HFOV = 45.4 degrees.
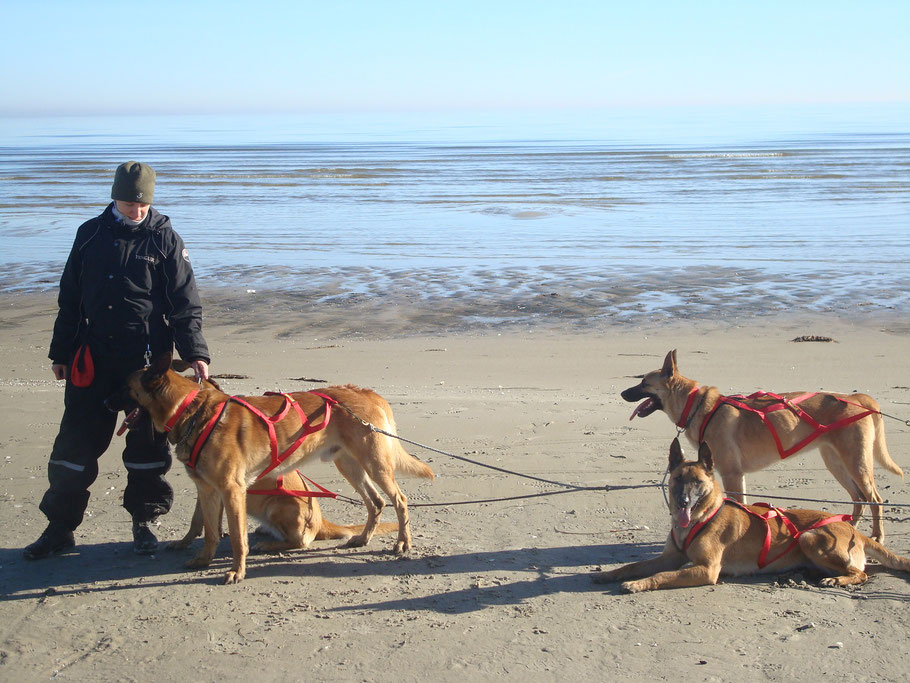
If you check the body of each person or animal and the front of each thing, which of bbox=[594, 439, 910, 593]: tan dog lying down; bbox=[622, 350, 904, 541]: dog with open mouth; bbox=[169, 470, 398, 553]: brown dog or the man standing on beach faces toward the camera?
the man standing on beach

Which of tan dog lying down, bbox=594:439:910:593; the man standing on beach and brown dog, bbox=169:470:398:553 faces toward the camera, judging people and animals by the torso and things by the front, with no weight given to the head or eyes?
the man standing on beach

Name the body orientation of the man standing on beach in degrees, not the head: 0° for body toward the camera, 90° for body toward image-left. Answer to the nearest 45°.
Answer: approximately 0°

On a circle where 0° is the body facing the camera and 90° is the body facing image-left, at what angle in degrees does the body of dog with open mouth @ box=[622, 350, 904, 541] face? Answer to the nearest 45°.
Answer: approximately 90°

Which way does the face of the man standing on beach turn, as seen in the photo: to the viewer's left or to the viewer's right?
to the viewer's right

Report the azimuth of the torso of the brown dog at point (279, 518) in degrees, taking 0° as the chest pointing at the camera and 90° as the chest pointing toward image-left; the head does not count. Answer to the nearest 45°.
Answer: approximately 90°

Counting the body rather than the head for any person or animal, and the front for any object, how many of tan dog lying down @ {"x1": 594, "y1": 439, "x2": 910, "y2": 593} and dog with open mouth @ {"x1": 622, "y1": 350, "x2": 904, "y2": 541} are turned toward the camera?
0

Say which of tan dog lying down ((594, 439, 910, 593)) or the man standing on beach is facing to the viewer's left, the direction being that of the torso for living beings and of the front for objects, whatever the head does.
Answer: the tan dog lying down

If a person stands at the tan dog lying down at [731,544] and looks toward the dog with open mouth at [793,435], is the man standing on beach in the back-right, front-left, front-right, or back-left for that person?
back-left

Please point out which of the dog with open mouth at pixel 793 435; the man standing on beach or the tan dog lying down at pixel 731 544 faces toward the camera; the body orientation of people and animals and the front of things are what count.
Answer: the man standing on beach

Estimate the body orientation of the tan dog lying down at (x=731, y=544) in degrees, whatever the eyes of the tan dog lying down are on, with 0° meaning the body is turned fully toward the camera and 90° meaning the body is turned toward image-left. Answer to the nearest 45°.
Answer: approximately 90°

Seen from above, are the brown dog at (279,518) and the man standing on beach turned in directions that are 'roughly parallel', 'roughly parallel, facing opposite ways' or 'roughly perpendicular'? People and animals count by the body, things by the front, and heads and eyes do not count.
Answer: roughly perpendicular

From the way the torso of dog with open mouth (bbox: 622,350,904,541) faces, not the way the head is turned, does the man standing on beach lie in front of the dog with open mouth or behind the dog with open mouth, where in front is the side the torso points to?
in front
